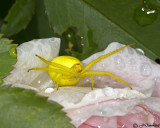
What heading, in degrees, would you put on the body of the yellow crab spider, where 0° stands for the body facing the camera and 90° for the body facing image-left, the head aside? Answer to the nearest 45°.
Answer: approximately 315°
